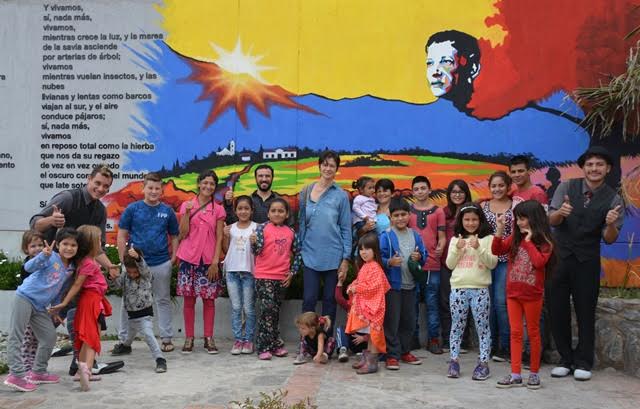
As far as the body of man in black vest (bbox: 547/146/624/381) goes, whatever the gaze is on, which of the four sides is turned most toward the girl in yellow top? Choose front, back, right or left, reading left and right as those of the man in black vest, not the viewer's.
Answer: right

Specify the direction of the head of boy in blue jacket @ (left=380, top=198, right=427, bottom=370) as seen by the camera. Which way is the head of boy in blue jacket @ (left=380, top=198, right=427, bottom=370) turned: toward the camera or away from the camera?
toward the camera

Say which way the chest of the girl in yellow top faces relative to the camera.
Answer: toward the camera

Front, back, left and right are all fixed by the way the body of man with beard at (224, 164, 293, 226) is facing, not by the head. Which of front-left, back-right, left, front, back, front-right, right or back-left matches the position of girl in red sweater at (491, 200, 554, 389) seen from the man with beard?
front-left

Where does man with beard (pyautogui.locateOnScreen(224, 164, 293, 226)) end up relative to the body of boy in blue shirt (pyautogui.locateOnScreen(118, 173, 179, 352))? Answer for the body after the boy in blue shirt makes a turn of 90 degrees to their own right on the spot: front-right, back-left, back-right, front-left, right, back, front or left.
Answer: back

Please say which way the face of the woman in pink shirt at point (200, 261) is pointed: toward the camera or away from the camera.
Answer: toward the camera

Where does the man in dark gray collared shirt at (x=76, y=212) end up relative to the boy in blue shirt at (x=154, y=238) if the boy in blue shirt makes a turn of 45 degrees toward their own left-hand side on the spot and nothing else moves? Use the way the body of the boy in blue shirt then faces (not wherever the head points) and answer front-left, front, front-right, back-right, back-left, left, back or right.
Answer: right

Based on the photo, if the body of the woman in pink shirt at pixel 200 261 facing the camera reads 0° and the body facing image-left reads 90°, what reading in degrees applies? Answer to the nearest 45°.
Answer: approximately 0°

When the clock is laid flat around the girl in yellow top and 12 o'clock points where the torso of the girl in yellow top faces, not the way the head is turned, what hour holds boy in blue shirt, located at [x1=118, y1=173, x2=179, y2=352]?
The boy in blue shirt is roughly at 3 o'clock from the girl in yellow top.

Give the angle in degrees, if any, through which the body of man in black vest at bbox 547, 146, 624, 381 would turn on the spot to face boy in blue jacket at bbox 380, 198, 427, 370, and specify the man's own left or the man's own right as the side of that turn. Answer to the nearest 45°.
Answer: approximately 90° to the man's own right

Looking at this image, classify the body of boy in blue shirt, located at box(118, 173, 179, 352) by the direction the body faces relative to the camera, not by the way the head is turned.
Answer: toward the camera

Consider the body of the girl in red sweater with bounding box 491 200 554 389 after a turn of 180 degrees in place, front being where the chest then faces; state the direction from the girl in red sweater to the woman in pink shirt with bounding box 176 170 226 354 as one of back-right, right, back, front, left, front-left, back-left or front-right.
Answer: back-left
